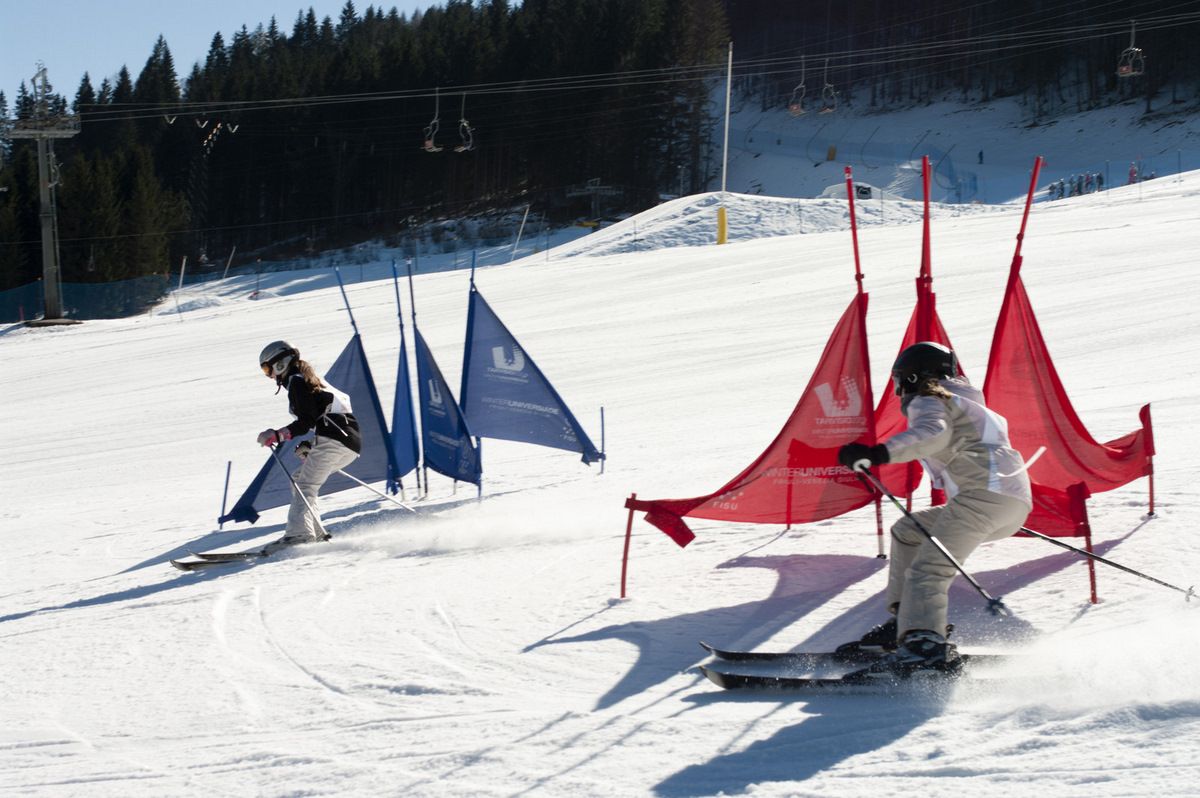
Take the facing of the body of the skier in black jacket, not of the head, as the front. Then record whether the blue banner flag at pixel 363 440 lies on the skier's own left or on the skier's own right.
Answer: on the skier's own right

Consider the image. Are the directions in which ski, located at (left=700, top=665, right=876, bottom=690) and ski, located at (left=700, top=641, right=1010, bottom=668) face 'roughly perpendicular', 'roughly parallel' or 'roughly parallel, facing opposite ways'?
roughly parallel

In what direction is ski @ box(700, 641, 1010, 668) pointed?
to the viewer's left

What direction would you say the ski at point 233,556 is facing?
to the viewer's left

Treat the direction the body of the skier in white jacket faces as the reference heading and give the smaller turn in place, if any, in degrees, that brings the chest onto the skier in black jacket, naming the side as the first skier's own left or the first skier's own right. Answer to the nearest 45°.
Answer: approximately 45° to the first skier's own right

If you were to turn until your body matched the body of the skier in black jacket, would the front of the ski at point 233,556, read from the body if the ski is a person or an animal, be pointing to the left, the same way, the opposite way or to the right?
the same way

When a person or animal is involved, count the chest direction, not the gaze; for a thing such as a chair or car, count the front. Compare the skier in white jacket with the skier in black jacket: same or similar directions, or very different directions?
same or similar directions

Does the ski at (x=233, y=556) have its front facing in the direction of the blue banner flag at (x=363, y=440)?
no

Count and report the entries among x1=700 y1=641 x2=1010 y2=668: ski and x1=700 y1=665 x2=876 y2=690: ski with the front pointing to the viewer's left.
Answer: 2

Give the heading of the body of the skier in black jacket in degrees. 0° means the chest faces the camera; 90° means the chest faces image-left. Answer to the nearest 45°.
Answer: approximately 90°

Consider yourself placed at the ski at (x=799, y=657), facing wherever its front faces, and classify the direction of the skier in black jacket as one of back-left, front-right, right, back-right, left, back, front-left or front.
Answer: front-right

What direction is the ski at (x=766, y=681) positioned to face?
to the viewer's left

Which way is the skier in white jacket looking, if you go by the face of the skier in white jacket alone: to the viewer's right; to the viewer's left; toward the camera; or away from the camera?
to the viewer's left
